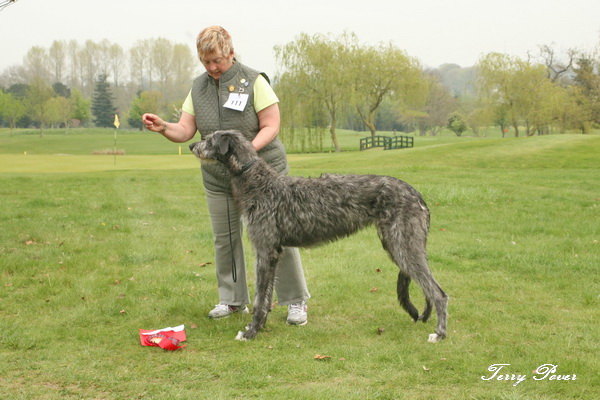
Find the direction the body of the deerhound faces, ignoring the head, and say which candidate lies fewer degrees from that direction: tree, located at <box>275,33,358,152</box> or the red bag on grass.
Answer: the red bag on grass

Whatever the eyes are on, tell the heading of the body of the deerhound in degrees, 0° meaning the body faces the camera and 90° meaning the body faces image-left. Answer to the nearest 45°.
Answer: approximately 90°

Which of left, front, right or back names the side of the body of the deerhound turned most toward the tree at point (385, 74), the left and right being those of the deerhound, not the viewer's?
right

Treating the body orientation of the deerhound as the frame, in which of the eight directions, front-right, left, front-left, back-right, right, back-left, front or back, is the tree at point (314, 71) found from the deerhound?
right

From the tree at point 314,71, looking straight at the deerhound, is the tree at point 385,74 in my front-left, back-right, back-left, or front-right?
back-left

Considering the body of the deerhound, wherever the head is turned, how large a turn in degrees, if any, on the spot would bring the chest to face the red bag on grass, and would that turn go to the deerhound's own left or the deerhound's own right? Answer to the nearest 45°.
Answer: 0° — it already faces it

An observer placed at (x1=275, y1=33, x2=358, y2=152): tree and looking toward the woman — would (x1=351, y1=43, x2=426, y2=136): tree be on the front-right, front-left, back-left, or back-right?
back-left

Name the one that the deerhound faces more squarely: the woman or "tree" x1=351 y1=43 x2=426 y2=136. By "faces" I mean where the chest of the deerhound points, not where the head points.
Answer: the woman
